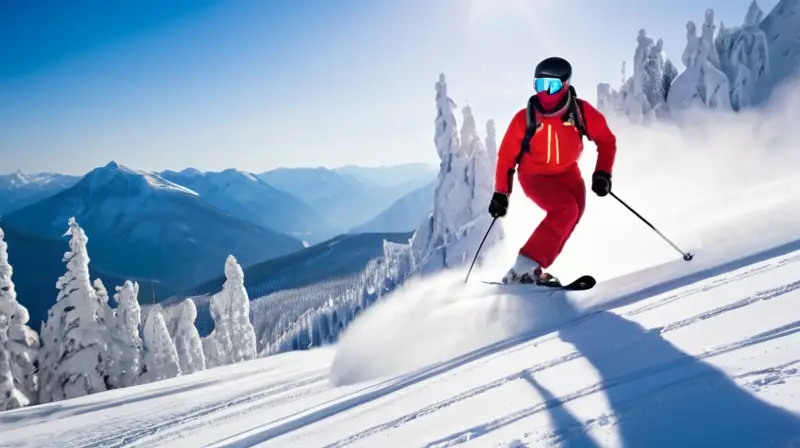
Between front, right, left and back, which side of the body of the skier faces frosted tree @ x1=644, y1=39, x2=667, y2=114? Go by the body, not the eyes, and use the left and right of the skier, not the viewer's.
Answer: back

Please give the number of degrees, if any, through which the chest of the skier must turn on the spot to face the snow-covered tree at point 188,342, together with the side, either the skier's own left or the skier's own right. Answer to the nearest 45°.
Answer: approximately 135° to the skier's own right

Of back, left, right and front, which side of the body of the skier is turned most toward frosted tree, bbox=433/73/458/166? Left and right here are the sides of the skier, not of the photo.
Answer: back

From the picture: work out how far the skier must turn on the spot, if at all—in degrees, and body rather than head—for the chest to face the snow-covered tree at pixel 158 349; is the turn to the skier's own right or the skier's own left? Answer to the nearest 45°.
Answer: approximately 135° to the skier's own right

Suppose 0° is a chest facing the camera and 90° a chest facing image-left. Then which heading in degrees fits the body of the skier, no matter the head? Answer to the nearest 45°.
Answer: approximately 0°

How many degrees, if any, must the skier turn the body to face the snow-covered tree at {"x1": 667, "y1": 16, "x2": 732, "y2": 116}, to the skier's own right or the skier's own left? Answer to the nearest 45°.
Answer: approximately 180°

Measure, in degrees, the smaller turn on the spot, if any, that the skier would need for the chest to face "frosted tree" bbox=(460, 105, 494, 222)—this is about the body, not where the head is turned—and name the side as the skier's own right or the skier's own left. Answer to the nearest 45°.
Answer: approximately 180°

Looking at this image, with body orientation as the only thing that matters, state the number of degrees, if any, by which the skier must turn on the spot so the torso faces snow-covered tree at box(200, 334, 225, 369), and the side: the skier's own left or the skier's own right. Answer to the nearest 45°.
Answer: approximately 135° to the skier's own right
